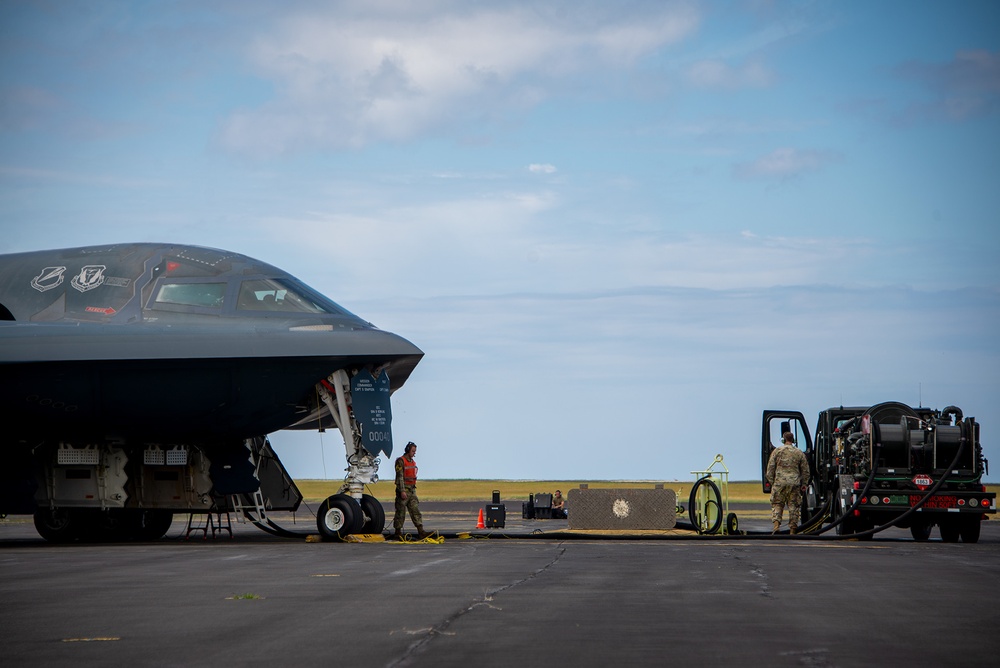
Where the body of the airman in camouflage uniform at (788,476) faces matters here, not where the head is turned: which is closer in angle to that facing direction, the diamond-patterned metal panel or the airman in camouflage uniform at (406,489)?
the diamond-patterned metal panel

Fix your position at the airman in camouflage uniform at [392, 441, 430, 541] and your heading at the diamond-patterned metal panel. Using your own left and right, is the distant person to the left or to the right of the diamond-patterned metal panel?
left

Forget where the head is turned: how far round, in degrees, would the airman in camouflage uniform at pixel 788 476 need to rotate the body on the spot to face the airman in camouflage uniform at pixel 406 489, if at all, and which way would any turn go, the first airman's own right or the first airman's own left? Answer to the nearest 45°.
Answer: approximately 90° to the first airman's own left

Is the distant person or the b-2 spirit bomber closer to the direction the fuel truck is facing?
the distant person

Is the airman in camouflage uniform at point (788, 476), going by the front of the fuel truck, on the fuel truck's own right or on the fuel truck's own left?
on the fuel truck's own left

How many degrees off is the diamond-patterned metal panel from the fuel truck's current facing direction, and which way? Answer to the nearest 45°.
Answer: approximately 90° to its left

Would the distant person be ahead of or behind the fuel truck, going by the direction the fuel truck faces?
ahead

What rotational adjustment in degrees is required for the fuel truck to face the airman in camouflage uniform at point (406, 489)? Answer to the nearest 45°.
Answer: approximately 90° to its left

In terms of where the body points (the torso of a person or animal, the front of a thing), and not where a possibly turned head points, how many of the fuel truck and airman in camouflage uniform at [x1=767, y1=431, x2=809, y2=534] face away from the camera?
2

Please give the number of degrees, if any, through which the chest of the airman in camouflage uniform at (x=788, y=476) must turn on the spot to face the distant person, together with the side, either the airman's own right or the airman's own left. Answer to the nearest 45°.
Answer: approximately 45° to the airman's own left

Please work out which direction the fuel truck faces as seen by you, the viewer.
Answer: facing away from the viewer

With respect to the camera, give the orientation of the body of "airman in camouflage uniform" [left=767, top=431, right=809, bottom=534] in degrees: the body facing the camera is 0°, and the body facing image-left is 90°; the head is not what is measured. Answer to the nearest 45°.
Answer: approximately 180°
